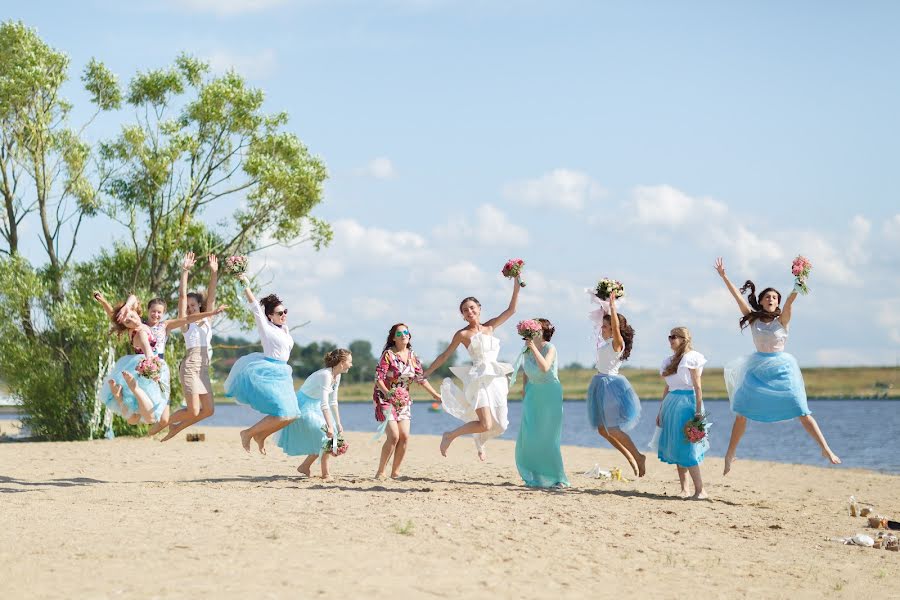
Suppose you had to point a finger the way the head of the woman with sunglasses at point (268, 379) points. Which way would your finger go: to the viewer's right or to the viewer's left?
to the viewer's right

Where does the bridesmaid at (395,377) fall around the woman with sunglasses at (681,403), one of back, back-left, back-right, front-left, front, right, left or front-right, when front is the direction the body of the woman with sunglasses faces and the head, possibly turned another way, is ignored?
front-right

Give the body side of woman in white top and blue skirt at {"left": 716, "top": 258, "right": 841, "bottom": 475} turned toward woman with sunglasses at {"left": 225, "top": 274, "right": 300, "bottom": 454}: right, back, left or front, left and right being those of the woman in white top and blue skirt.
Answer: right

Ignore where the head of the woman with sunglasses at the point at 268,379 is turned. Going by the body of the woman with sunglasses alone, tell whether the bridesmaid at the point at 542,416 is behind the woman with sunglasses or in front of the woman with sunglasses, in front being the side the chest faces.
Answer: in front

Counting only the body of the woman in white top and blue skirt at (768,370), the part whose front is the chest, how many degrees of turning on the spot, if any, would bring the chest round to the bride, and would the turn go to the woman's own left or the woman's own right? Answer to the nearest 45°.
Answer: approximately 90° to the woman's own right

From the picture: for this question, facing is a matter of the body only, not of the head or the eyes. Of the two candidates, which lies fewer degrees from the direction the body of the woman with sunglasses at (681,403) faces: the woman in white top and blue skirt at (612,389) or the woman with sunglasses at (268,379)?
the woman with sunglasses

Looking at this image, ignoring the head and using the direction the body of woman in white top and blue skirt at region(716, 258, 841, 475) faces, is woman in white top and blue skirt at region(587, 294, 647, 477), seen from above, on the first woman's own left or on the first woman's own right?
on the first woman's own right
